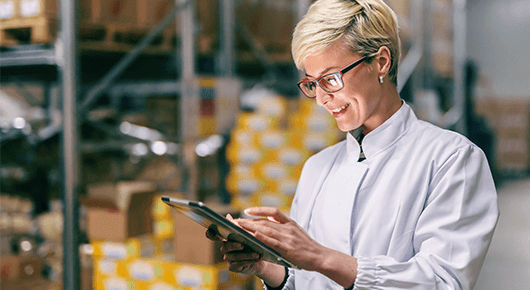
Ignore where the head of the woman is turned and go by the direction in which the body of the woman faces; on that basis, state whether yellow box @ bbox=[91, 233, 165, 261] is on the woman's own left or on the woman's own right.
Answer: on the woman's own right

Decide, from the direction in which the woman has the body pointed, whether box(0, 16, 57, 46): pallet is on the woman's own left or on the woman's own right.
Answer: on the woman's own right

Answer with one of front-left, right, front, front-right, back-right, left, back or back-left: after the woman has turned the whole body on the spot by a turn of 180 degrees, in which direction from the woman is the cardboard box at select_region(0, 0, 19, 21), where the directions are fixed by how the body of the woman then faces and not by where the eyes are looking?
left

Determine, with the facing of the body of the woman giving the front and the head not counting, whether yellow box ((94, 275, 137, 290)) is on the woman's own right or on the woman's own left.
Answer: on the woman's own right

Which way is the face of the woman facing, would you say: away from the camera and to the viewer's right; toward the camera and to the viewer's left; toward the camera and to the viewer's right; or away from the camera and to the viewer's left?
toward the camera and to the viewer's left

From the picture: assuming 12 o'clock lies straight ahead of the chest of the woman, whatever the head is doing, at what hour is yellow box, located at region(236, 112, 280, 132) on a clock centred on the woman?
The yellow box is roughly at 4 o'clock from the woman.

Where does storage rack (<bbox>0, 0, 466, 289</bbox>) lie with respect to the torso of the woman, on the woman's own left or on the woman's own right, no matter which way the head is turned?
on the woman's own right

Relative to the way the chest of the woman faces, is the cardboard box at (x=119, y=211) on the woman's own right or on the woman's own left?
on the woman's own right

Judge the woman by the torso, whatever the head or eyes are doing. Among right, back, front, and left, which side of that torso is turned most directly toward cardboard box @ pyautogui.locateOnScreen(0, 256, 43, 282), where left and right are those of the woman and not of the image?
right

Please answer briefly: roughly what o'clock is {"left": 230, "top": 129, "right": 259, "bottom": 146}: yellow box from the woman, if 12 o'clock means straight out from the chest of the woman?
The yellow box is roughly at 4 o'clock from the woman.

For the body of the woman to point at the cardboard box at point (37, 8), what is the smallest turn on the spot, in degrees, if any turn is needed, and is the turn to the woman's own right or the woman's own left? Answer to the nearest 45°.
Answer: approximately 90° to the woman's own right
